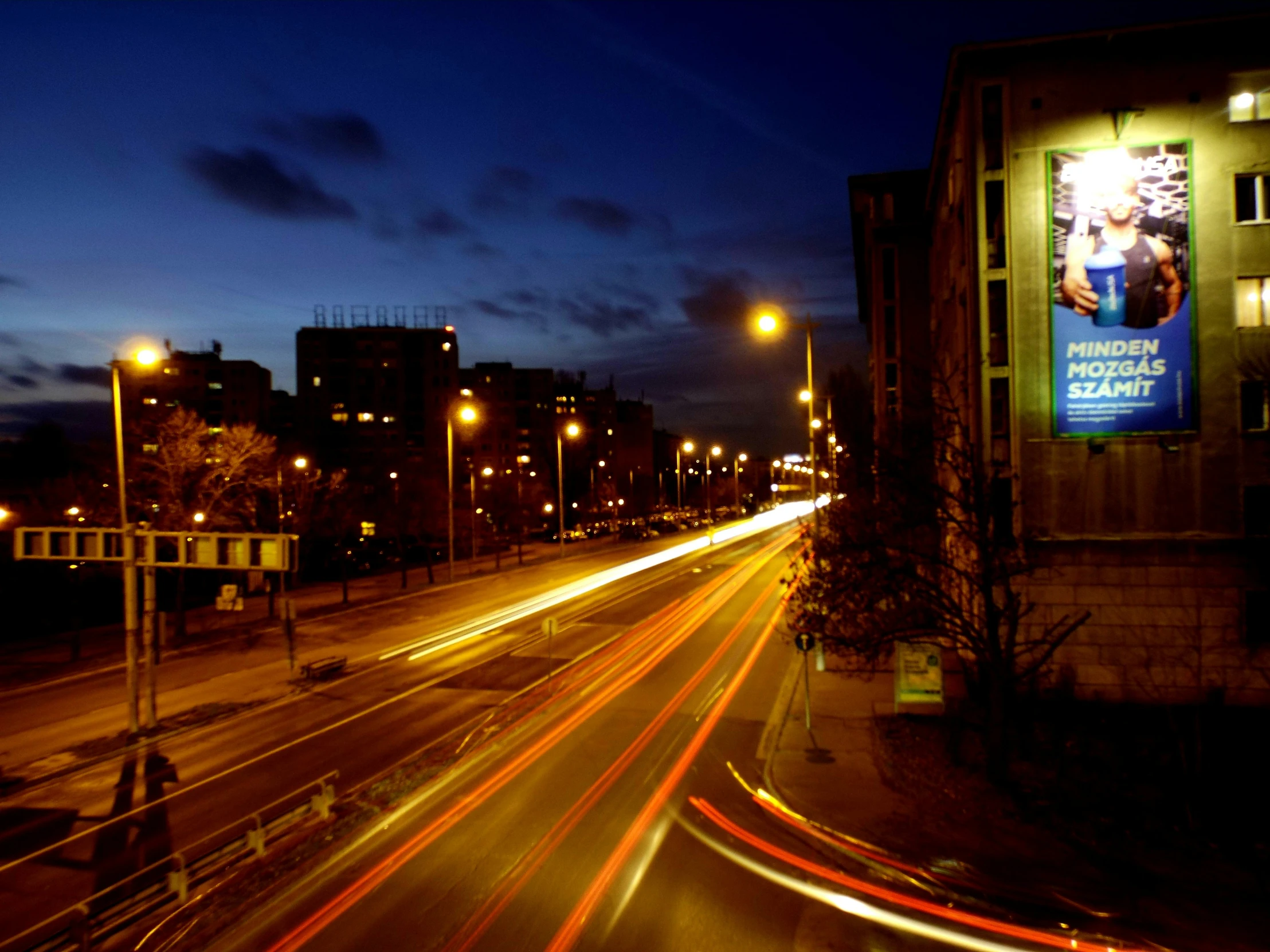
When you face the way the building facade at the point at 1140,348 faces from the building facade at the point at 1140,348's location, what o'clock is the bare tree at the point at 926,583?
The bare tree is roughly at 1 o'clock from the building facade.

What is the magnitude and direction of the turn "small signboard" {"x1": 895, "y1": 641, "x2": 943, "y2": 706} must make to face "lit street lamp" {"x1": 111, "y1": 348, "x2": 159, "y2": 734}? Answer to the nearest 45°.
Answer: approximately 90° to its right

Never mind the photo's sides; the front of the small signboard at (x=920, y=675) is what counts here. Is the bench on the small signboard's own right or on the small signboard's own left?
on the small signboard's own right

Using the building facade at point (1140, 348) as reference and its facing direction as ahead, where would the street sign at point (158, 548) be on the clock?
The street sign is roughly at 2 o'clock from the building facade.

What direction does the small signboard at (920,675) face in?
toward the camera

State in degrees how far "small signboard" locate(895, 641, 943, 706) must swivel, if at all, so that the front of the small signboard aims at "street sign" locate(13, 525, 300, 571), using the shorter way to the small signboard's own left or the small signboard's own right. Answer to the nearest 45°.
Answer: approximately 90° to the small signboard's own right

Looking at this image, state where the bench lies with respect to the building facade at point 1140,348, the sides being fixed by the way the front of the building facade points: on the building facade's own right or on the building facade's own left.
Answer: on the building facade's own right

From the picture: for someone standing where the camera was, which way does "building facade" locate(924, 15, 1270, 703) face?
facing the viewer

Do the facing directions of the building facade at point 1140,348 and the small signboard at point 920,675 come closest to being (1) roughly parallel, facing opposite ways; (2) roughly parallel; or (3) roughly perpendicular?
roughly parallel

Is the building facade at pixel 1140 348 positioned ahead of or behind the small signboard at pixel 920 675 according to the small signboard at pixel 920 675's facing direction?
behind

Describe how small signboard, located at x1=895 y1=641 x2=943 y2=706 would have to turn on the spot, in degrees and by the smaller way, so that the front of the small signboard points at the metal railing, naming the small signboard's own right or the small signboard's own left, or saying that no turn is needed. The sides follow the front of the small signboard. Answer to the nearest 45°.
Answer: approximately 45° to the small signboard's own right
